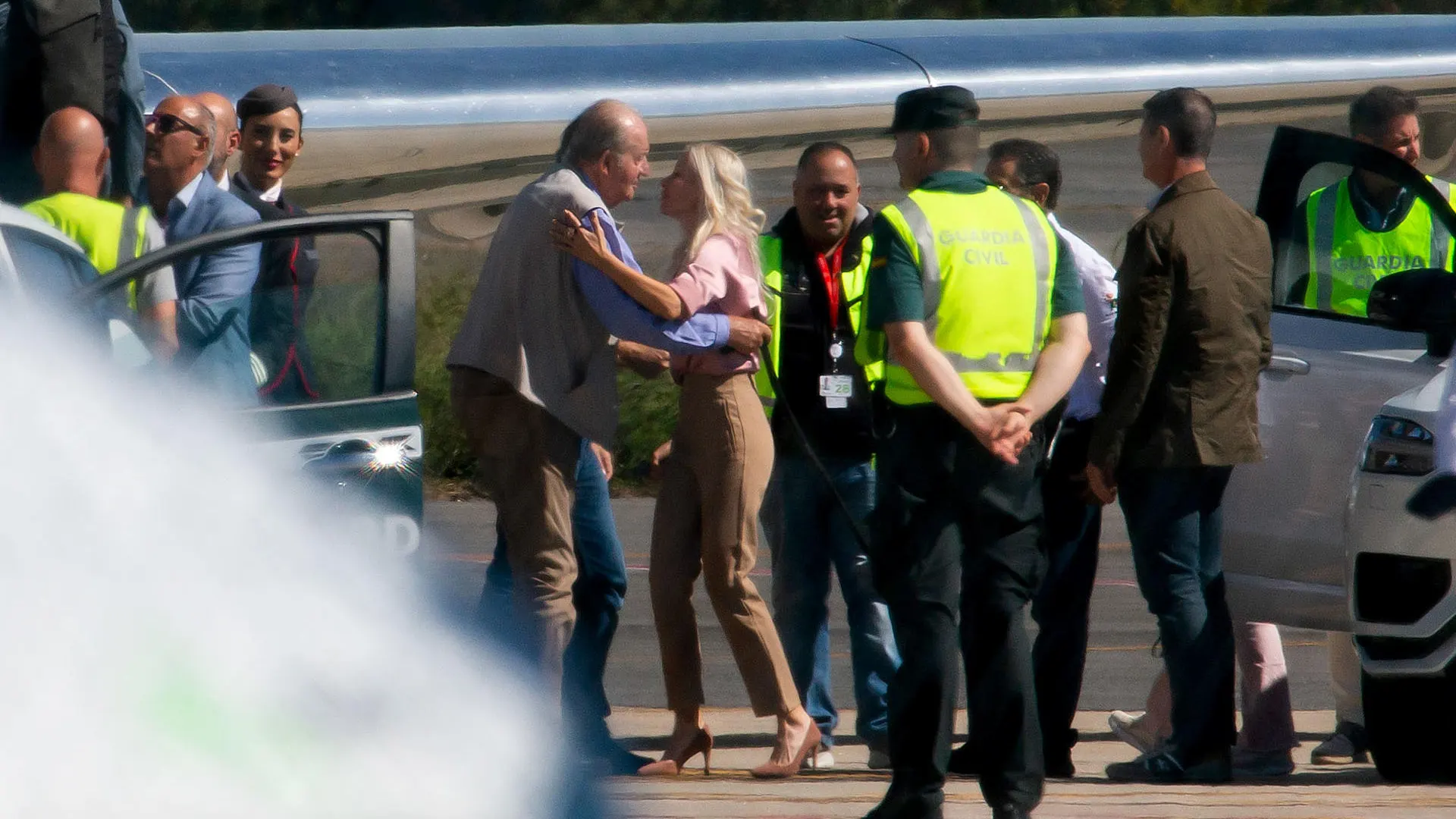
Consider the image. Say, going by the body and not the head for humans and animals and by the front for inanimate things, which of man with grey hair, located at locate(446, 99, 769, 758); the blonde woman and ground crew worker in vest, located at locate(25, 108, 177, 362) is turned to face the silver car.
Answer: the man with grey hair

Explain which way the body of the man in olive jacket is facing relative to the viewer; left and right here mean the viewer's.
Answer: facing away from the viewer and to the left of the viewer

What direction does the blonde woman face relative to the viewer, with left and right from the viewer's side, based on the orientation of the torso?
facing to the left of the viewer

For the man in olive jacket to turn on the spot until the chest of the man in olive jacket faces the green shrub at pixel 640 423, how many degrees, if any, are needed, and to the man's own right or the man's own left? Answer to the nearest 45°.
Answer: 0° — they already face it

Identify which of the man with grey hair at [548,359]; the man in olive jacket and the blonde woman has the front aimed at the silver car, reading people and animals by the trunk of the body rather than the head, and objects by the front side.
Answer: the man with grey hair

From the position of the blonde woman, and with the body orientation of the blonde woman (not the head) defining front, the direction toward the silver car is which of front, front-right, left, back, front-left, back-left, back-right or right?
back

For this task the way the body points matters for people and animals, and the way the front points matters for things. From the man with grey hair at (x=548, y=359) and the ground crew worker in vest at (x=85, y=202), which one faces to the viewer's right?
the man with grey hair

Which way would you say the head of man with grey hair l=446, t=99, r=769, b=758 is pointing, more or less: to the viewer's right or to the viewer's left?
to the viewer's right

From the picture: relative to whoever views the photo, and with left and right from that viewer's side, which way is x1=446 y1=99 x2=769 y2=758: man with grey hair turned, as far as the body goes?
facing to the right of the viewer

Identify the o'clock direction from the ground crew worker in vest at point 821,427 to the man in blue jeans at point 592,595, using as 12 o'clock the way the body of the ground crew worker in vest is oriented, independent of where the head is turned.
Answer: The man in blue jeans is roughly at 2 o'clock from the ground crew worker in vest.

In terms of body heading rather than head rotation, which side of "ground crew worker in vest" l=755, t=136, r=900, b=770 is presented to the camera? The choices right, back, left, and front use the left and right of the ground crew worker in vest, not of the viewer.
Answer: front

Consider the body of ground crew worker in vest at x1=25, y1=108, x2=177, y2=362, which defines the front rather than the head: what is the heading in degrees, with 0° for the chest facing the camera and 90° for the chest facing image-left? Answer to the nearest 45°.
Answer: approximately 180°

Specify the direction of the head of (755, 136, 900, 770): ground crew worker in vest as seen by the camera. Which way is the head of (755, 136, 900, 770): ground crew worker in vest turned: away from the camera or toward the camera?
toward the camera

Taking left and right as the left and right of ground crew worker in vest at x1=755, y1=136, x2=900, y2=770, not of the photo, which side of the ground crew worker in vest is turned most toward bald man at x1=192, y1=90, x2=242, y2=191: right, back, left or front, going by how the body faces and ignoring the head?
right

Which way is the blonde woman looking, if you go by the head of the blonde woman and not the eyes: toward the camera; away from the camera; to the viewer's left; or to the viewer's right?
to the viewer's left

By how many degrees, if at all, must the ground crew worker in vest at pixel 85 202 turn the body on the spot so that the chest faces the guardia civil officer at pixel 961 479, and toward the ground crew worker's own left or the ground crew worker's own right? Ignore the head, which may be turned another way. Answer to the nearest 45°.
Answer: approximately 135° to the ground crew worker's own right

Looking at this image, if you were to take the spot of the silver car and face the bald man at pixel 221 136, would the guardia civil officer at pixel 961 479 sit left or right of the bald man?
left

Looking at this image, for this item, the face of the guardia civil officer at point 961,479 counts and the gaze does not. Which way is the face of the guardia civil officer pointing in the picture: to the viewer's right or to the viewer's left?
to the viewer's left
